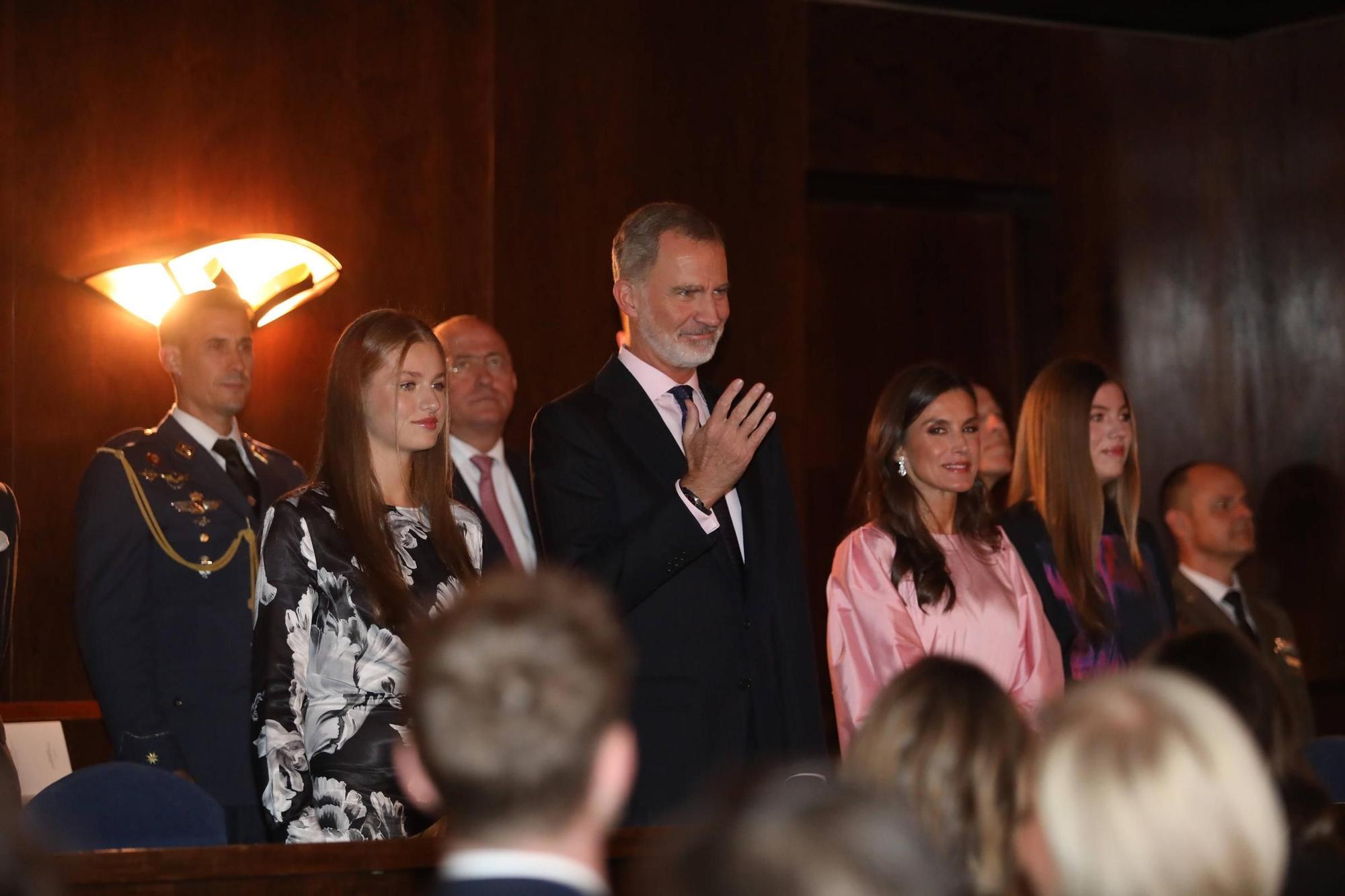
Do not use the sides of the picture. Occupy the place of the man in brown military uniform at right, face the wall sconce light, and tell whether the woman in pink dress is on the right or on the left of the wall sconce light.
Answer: left

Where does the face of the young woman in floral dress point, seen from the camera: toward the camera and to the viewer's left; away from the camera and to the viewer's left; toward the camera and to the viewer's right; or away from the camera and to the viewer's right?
toward the camera and to the viewer's right

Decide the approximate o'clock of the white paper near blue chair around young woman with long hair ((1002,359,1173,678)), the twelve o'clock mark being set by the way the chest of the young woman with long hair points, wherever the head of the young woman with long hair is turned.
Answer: The white paper near blue chair is roughly at 4 o'clock from the young woman with long hair.

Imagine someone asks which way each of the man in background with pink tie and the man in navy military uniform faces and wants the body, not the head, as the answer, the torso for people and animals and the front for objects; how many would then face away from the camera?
0

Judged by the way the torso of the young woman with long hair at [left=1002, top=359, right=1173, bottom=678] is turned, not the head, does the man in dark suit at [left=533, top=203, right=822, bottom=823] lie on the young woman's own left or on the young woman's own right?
on the young woman's own right

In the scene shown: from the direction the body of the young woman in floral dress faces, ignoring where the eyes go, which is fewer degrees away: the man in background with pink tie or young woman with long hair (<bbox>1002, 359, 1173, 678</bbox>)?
the young woman with long hair

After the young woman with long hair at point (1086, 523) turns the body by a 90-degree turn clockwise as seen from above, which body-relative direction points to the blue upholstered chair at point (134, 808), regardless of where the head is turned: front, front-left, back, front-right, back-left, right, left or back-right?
front

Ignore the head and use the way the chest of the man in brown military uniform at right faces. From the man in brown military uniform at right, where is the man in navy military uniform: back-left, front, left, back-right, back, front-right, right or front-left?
right

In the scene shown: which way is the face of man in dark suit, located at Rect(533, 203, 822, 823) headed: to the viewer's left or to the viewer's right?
to the viewer's right

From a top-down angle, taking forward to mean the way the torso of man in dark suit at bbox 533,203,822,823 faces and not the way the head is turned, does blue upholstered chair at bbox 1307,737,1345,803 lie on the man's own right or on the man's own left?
on the man's own left

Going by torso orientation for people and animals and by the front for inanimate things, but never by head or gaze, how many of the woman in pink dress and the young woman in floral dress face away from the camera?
0
